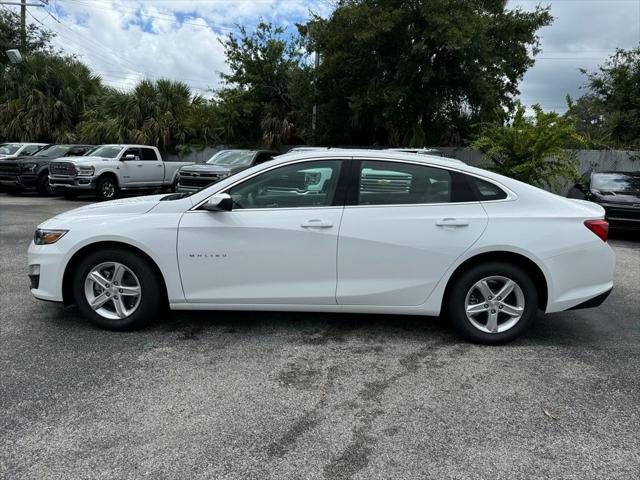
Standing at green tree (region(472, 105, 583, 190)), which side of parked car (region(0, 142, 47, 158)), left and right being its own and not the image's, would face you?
left

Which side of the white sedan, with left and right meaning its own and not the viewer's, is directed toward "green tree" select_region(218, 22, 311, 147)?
right

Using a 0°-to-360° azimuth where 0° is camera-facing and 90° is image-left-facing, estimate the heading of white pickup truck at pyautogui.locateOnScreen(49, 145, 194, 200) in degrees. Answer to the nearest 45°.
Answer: approximately 45°

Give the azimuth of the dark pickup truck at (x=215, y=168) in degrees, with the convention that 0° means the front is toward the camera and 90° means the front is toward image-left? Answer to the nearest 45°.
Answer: approximately 45°

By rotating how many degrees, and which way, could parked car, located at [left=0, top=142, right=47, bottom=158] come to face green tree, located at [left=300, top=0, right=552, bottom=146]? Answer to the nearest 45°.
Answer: approximately 90° to its left

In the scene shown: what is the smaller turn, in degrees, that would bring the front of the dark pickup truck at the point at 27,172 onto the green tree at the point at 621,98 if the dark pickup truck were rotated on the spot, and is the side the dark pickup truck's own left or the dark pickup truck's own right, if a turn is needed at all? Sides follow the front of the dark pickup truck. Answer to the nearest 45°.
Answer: approximately 90° to the dark pickup truck's own left

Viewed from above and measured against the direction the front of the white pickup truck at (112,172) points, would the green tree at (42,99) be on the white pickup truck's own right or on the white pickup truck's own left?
on the white pickup truck's own right

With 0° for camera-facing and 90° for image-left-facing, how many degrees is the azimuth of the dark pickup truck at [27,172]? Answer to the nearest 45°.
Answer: approximately 45°

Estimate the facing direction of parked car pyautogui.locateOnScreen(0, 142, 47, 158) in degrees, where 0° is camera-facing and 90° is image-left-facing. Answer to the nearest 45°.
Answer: approximately 45°

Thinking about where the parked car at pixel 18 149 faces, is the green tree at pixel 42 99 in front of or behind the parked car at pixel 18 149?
behind

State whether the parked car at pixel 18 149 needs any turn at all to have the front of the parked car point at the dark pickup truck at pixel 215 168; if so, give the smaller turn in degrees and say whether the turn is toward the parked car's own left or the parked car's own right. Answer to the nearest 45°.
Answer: approximately 90° to the parked car's own left

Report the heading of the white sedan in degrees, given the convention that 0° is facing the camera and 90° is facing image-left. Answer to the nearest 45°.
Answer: approximately 90°
